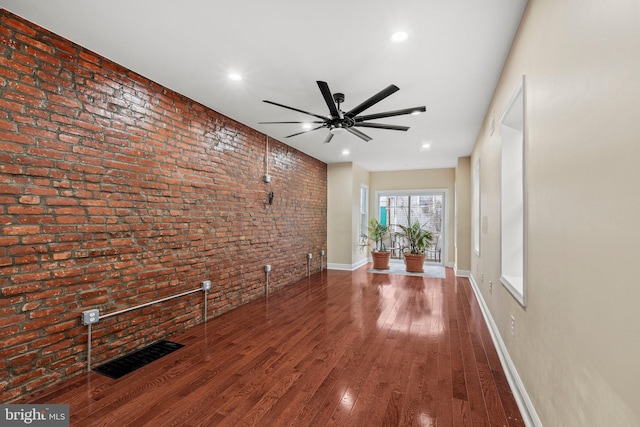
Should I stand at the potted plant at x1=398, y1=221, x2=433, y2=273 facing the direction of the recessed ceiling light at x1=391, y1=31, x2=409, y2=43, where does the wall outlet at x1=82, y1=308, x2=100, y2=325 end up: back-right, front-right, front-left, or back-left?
front-right

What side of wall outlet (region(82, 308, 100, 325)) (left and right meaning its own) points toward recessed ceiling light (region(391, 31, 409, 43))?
front

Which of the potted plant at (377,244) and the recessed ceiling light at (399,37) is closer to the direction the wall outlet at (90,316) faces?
the recessed ceiling light

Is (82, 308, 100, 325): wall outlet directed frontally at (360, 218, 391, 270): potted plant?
no

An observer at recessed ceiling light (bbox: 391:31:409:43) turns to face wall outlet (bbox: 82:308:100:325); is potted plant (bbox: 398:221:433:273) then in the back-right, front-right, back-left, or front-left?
back-right

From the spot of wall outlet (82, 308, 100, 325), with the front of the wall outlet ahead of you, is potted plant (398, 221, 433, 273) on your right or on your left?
on your left

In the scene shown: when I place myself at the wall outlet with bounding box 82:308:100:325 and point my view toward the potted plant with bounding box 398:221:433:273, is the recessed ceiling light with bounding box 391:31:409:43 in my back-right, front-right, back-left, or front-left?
front-right

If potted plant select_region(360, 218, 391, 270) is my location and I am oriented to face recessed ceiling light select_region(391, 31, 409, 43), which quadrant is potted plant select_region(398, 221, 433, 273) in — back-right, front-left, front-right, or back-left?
front-left

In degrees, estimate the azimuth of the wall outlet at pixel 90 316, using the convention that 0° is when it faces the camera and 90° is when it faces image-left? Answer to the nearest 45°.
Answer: approximately 315°
